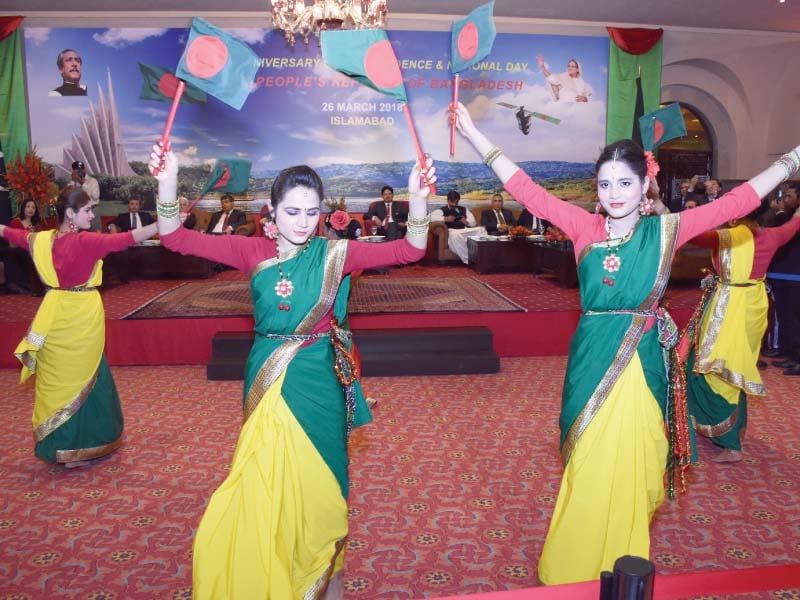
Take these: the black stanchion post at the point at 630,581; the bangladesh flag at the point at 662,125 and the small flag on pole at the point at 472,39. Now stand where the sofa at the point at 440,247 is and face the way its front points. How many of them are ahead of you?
3

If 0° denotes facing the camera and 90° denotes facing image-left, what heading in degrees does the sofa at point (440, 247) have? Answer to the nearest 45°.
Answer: approximately 0°

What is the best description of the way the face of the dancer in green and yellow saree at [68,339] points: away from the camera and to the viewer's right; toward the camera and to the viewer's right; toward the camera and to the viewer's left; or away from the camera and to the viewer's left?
toward the camera and to the viewer's right

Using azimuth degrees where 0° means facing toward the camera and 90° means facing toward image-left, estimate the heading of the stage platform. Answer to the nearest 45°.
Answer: approximately 0°

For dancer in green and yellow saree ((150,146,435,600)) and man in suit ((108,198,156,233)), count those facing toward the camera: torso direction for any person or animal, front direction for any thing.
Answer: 2

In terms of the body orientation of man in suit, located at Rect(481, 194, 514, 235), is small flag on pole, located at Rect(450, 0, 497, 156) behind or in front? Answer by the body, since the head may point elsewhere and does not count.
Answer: in front

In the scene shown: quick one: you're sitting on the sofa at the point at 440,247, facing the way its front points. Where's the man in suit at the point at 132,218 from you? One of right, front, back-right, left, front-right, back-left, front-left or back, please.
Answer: right

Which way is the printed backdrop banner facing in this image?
toward the camera

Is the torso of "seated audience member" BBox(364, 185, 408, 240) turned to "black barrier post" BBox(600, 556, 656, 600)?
yes

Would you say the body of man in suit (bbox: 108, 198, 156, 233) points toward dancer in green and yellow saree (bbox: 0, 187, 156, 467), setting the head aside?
yes

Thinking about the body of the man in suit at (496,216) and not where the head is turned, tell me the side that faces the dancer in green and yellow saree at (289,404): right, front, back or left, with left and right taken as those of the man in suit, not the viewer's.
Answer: front

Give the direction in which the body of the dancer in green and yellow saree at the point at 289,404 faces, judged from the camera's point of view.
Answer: toward the camera

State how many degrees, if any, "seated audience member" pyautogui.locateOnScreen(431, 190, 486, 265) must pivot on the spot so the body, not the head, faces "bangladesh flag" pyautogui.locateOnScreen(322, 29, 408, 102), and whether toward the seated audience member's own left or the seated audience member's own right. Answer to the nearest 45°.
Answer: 0° — they already face it
